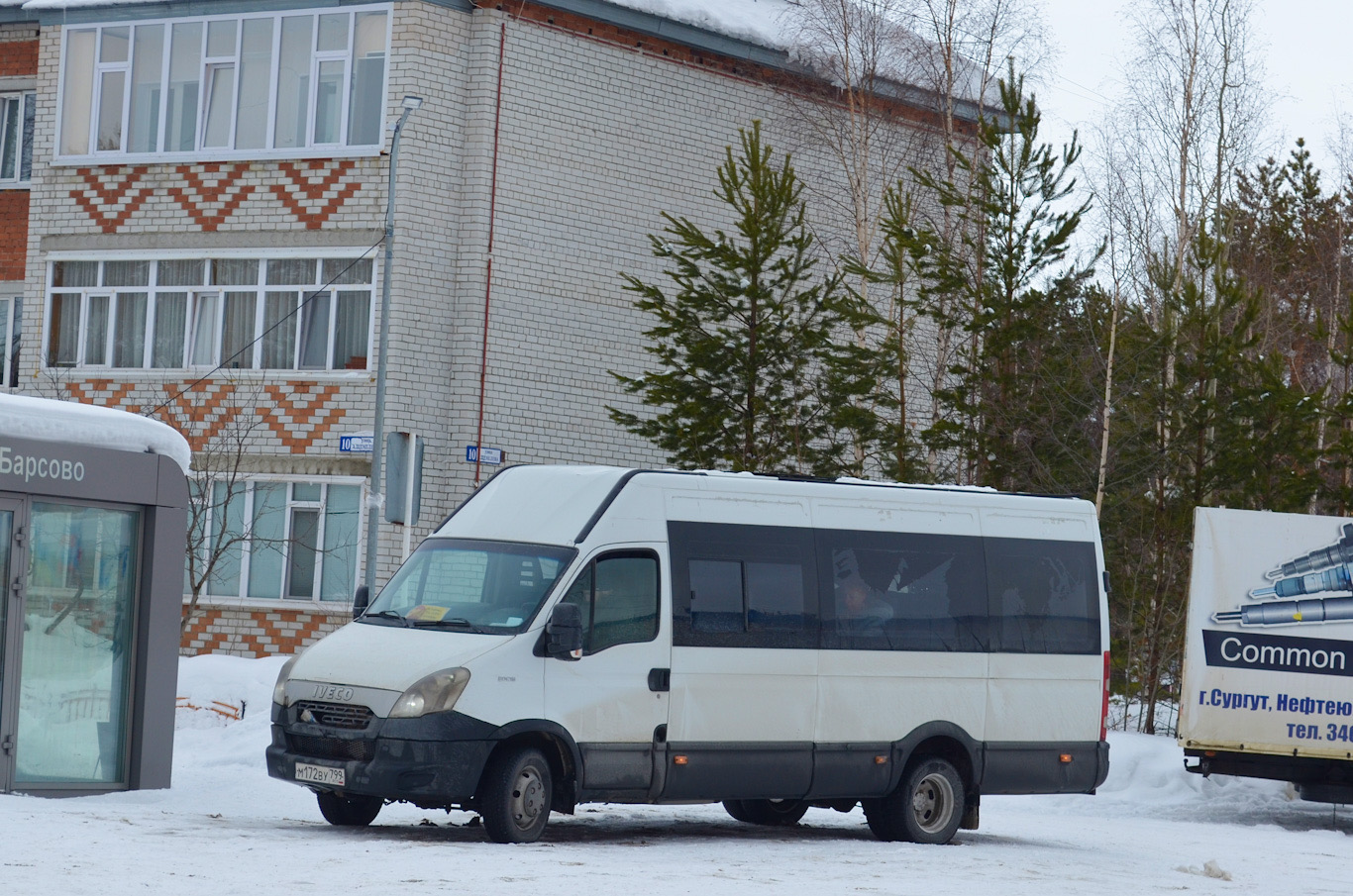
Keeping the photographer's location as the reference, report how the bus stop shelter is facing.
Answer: facing the viewer

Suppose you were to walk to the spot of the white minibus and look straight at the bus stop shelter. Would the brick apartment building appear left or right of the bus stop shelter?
right

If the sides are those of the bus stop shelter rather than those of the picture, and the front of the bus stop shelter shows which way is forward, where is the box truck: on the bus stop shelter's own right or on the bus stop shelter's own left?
on the bus stop shelter's own left

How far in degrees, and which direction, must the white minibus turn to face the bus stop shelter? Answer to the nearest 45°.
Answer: approximately 45° to its right

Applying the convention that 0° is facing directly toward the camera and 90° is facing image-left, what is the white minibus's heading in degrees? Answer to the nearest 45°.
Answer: approximately 45°

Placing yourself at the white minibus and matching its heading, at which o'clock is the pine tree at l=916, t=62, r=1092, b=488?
The pine tree is roughly at 5 o'clock from the white minibus.

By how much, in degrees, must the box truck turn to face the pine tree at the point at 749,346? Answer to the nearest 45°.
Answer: approximately 135° to its left

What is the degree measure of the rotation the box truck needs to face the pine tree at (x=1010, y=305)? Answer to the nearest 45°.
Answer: approximately 135° to its left

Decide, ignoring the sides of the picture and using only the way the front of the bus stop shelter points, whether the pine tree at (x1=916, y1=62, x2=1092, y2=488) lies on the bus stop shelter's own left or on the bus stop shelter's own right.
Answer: on the bus stop shelter's own left

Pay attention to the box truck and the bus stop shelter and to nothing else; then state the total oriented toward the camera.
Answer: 1
